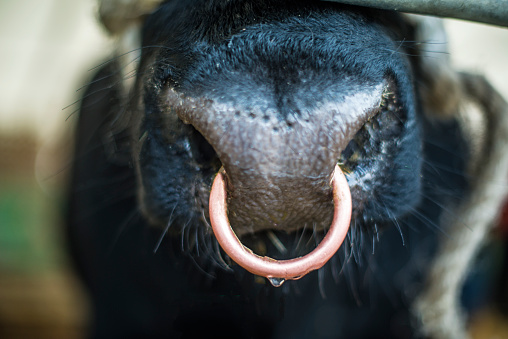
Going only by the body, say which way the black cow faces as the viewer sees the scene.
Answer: toward the camera
